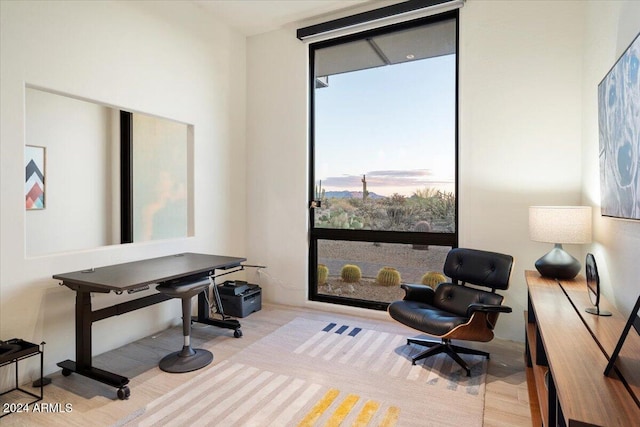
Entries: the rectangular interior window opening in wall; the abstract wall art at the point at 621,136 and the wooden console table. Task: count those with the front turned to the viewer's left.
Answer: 2

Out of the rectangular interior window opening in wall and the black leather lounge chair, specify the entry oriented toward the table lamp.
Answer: the rectangular interior window opening in wall

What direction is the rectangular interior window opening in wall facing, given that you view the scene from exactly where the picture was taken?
facing the viewer and to the right of the viewer

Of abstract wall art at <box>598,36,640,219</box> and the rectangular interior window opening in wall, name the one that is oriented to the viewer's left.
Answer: the abstract wall art

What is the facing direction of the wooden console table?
to the viewer's left

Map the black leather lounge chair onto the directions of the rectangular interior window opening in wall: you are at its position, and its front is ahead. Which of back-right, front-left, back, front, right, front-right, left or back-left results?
front

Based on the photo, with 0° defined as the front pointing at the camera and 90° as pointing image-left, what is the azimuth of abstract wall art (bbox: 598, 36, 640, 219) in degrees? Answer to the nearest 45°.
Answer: approximately 90°

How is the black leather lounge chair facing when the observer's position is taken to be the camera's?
facing the viewer and to the left of the viewer

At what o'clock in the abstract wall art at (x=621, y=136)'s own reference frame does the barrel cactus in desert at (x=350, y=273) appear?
The barrel cactus in desert is roughly at 1 o'clock from the abstract wall art.

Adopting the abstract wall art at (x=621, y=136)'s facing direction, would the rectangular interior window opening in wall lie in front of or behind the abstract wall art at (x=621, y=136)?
in front

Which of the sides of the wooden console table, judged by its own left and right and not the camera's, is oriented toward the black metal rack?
front

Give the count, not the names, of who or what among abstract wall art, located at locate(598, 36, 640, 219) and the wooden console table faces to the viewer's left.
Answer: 2
